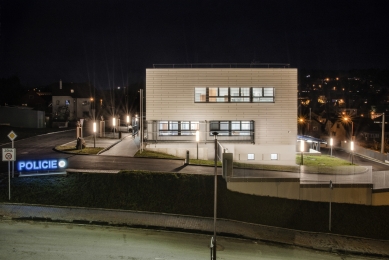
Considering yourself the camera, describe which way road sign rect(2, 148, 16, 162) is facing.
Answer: facing the viewer

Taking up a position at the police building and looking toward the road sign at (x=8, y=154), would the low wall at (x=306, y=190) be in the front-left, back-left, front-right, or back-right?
front-left

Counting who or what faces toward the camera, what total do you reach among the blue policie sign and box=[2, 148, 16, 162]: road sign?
2

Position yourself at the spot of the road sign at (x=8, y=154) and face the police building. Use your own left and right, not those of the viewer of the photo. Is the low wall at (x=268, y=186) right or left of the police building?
right

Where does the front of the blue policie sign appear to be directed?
toward the camera

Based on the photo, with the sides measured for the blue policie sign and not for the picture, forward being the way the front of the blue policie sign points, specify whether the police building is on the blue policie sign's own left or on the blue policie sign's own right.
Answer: on the blue policie sign's own left

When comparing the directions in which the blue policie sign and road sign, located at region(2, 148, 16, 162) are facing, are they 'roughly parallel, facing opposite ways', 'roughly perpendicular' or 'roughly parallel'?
roughly parallel

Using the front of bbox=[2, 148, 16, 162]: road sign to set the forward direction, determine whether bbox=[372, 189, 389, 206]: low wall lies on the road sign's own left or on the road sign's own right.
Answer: on the road sign's own left

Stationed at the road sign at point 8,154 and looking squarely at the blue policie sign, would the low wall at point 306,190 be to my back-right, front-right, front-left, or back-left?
front-right
